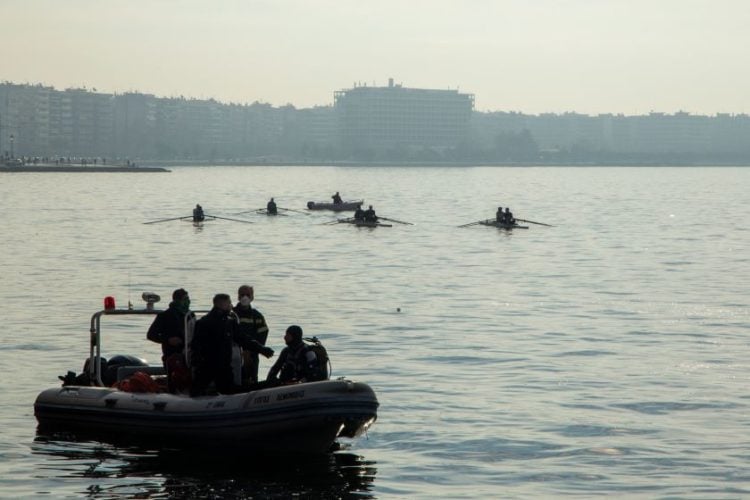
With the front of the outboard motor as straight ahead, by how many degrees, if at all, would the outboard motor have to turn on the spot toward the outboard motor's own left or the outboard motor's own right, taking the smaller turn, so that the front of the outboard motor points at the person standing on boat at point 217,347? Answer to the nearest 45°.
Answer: approximately 45° to the outboard motor's own right

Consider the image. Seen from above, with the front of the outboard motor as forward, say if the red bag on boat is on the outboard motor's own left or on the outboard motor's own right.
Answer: on the outboard motor's own right

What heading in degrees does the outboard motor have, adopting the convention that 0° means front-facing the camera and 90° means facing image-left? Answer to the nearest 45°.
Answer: approximately 270°
